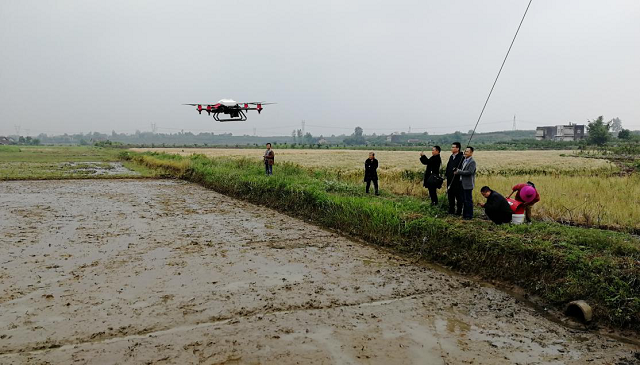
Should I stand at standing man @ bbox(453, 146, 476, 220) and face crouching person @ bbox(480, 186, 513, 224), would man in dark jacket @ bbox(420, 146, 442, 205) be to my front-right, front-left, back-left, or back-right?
back-left

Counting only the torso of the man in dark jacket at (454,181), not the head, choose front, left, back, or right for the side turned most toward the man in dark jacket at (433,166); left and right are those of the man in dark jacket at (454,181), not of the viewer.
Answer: right

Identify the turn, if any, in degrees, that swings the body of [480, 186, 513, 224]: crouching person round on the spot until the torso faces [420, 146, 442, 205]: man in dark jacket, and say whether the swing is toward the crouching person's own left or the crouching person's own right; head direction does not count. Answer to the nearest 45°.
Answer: approximately 45° to the crouching person's own right

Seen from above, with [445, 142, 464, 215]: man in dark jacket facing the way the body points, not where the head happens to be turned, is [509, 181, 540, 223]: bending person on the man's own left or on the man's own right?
on the man's own left

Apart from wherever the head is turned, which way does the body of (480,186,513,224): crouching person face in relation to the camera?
to the viewer's left

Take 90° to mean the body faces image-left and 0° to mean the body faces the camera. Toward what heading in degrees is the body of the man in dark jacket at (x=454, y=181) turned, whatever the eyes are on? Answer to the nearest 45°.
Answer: approximately 45°
